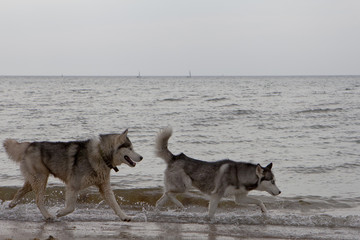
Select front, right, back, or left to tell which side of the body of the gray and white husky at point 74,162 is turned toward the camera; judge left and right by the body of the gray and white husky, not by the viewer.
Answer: right

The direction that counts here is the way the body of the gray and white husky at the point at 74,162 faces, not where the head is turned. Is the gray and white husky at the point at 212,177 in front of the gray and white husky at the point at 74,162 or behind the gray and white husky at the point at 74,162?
in front

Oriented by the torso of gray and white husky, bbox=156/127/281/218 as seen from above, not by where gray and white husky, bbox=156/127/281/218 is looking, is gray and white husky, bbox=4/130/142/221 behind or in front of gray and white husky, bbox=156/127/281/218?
behind

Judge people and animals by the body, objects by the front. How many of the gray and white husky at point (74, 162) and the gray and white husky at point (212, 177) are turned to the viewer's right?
2

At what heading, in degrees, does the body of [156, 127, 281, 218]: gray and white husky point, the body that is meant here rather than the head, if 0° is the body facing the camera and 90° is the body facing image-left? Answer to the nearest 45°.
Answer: approximately 270°
